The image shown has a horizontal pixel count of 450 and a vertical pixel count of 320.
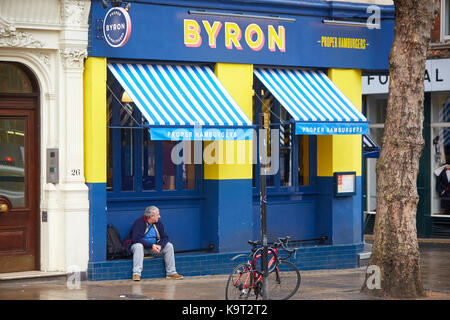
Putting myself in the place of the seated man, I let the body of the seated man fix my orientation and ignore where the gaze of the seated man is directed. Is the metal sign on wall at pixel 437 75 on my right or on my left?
on my left

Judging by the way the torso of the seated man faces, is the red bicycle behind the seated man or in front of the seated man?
in front

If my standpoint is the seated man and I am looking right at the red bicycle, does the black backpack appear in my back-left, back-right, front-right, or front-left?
back-right

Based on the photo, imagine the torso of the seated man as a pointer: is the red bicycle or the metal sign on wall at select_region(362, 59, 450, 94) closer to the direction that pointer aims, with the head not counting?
the red bicycle

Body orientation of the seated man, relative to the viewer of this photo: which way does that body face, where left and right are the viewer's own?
facing the viewer and to the right of the viewer
